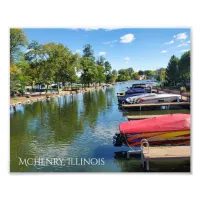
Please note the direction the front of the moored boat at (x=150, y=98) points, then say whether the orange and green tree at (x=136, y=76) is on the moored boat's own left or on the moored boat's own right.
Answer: on the moored boat's own right

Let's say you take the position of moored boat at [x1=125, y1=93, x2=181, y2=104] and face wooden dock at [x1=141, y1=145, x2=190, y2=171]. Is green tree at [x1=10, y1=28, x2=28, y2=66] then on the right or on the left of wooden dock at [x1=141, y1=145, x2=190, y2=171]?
right

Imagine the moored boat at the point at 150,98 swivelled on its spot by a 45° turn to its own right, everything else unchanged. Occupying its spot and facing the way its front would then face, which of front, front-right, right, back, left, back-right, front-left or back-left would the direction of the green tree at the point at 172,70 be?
front-right

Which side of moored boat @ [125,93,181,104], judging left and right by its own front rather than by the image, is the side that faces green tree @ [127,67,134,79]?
right
